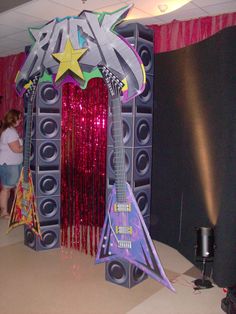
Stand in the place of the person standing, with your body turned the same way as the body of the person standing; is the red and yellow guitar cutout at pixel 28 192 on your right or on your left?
on your right

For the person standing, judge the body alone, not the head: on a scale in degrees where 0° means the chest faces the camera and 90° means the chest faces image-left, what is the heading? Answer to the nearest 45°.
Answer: approximately 270°

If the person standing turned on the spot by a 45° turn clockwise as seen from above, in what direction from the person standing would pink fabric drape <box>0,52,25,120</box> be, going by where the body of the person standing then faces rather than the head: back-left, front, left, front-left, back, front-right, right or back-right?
back-left

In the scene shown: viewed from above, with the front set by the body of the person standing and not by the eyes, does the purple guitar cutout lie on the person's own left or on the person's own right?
on the person's own right

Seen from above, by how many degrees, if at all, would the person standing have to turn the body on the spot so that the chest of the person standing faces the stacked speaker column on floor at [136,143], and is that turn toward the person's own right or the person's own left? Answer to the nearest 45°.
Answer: approximately 45° to the person's own right

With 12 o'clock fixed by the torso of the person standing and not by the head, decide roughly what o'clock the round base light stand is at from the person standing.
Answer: The round base light stand is roughly at 2 o'clock from the person standing.

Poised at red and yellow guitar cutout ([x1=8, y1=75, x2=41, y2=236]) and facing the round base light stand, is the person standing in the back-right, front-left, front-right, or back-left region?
back-left
